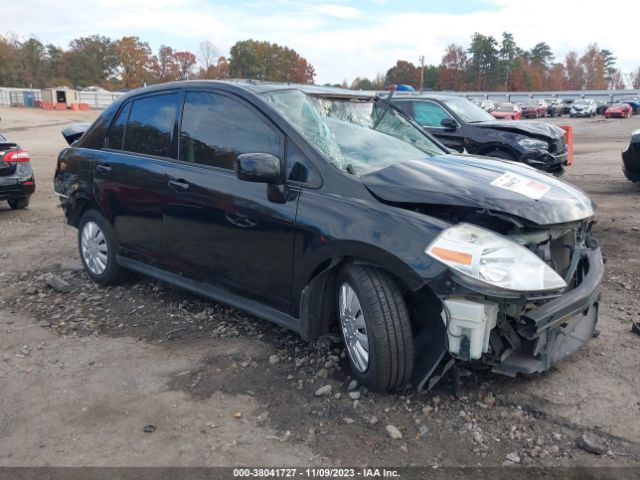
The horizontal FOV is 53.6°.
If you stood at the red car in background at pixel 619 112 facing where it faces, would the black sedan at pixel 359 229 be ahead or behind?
ahead

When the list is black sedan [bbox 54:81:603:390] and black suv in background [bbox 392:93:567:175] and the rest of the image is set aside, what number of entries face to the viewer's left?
0

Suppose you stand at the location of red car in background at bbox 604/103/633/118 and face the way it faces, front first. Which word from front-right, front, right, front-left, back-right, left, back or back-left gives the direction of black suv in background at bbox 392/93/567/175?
front-left

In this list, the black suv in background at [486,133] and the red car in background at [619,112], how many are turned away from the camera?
0

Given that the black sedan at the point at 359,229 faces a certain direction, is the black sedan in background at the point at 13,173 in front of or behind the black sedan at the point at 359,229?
behind

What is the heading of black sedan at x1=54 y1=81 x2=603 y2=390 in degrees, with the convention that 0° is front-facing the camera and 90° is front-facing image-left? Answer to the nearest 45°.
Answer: approximately 315°

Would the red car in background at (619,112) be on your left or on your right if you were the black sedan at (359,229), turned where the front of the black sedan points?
on your left

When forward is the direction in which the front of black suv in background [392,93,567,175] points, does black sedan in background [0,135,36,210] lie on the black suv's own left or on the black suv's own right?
on the black suv's own right
